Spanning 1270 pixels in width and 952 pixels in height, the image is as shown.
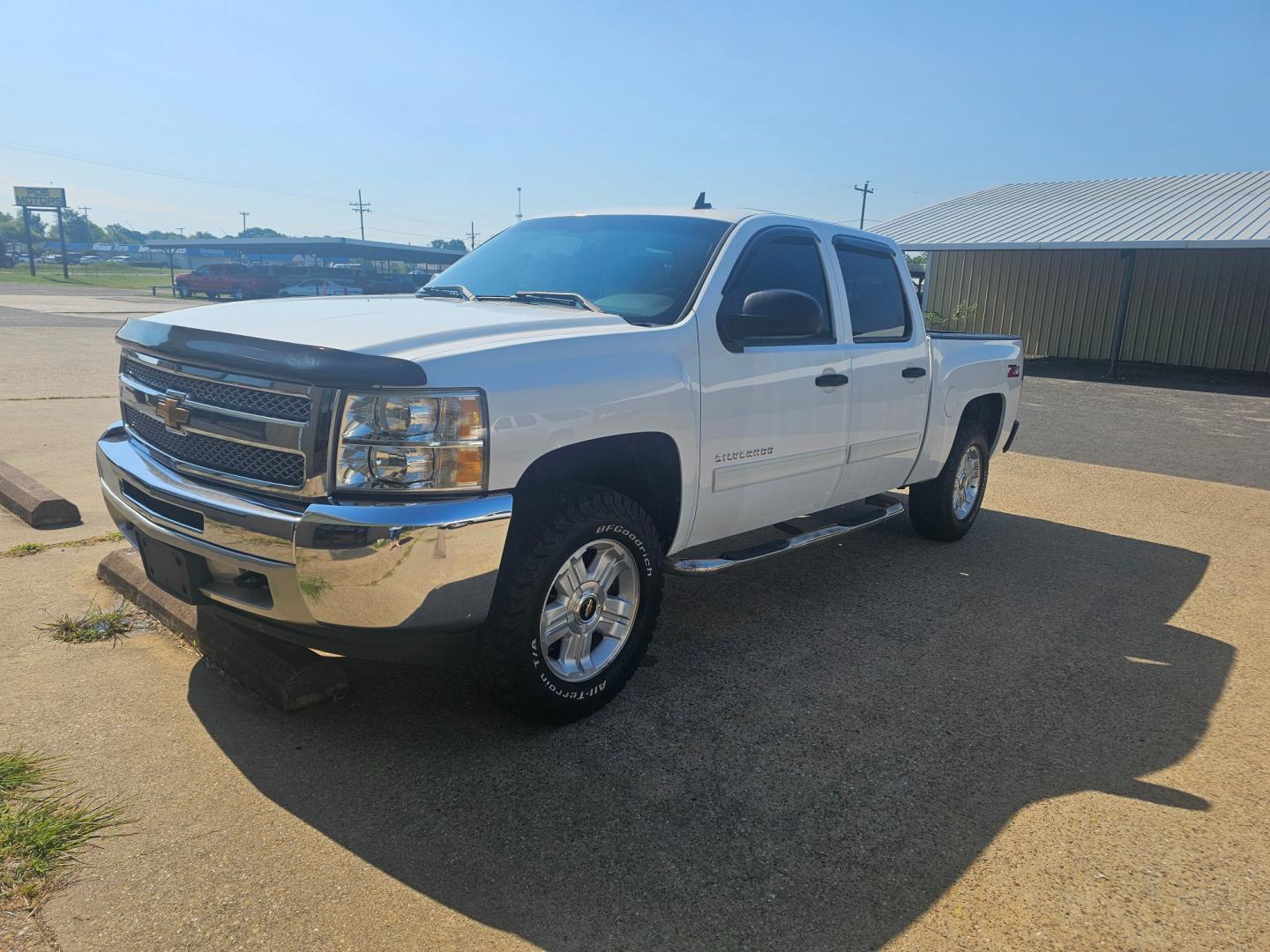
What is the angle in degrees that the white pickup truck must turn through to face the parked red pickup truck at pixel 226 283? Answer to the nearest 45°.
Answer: approximately 135° to its right

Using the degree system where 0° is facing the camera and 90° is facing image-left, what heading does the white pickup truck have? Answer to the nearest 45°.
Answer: approximately 45°

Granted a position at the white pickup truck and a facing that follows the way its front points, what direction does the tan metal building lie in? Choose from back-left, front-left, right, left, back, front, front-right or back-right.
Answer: back

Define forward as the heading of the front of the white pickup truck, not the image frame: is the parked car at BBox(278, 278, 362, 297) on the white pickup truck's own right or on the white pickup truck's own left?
on the white pickup truck's own right

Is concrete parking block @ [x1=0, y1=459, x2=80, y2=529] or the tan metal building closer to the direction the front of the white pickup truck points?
the concrete parking block

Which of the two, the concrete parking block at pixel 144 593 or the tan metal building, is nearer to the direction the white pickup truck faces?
the concrete parking block

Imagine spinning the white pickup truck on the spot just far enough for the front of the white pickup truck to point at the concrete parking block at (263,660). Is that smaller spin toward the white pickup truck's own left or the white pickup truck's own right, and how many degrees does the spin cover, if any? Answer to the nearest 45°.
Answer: approximately 45° to the white pickup truck's own right
